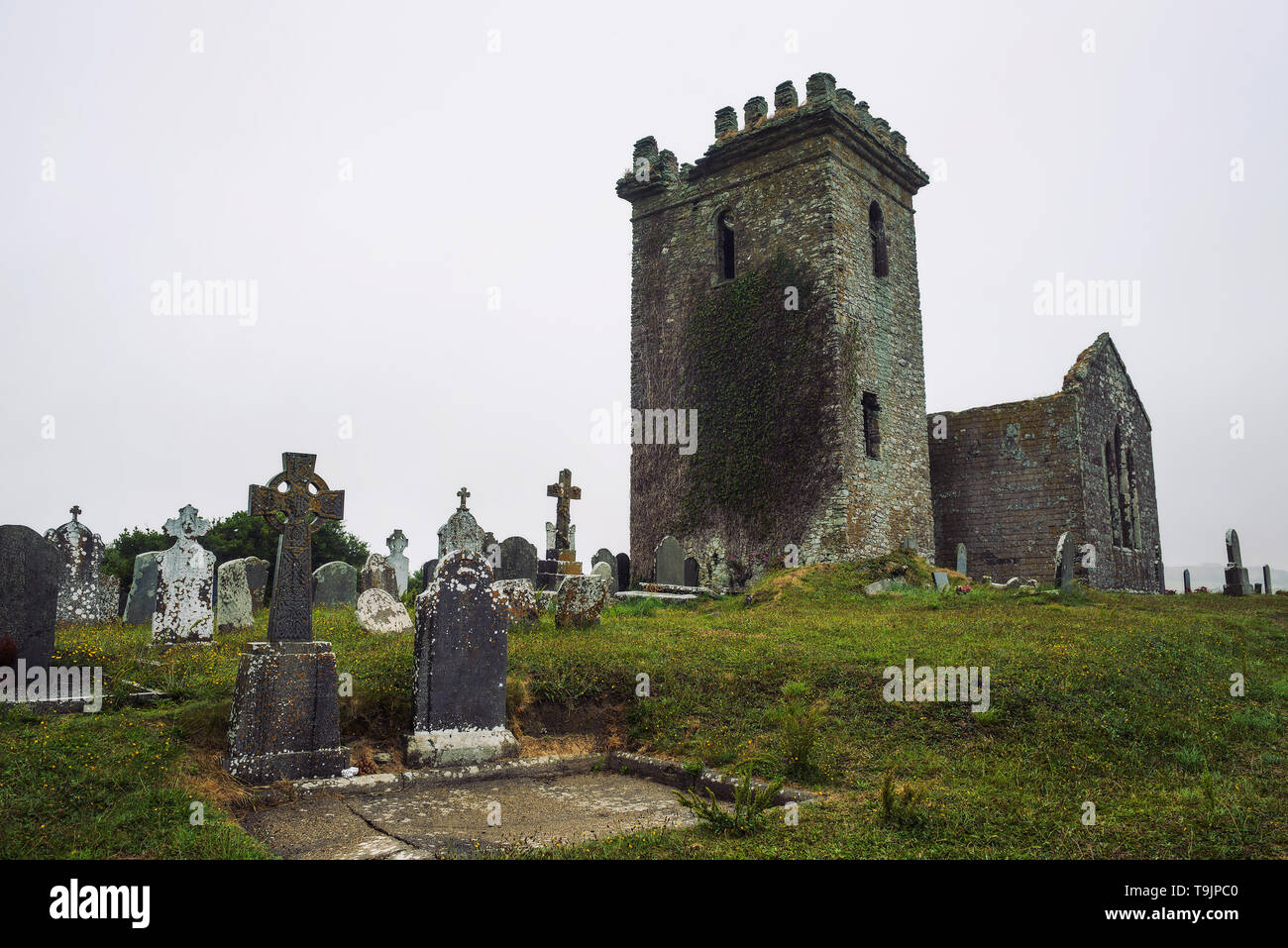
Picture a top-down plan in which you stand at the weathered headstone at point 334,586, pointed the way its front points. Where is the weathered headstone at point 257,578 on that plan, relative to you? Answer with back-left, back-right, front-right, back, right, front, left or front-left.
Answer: back-right

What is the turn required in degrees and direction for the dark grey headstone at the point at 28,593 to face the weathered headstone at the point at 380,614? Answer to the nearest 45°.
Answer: approximately 135° to its left

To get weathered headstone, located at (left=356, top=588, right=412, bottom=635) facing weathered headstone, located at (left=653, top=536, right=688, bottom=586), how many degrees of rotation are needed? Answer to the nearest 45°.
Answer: approximately 135° to its left

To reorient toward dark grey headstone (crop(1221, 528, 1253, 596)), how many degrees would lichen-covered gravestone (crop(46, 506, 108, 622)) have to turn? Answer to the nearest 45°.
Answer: approximately 90° to its left

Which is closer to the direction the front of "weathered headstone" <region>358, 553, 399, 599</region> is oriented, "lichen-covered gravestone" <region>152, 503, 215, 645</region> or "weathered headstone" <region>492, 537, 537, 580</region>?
the lichen-covered gravestone

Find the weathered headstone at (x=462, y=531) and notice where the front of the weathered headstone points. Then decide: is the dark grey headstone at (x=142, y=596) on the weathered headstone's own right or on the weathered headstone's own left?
on the weathered headstone's own right

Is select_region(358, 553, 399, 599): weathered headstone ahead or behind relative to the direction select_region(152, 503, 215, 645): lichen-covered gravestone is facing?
behind

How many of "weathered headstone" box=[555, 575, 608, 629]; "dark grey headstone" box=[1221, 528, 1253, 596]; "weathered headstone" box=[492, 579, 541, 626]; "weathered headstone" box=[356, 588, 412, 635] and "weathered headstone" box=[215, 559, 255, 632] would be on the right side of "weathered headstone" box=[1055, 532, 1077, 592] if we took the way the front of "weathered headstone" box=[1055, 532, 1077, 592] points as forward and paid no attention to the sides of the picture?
4

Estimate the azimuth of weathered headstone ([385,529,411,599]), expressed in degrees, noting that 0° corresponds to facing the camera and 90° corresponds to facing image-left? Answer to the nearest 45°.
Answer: approximately 0°

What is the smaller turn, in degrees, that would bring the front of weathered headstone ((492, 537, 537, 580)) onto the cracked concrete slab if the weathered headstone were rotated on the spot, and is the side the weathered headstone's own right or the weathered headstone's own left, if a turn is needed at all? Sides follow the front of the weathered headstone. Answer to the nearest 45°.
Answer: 0° — it already faces it
